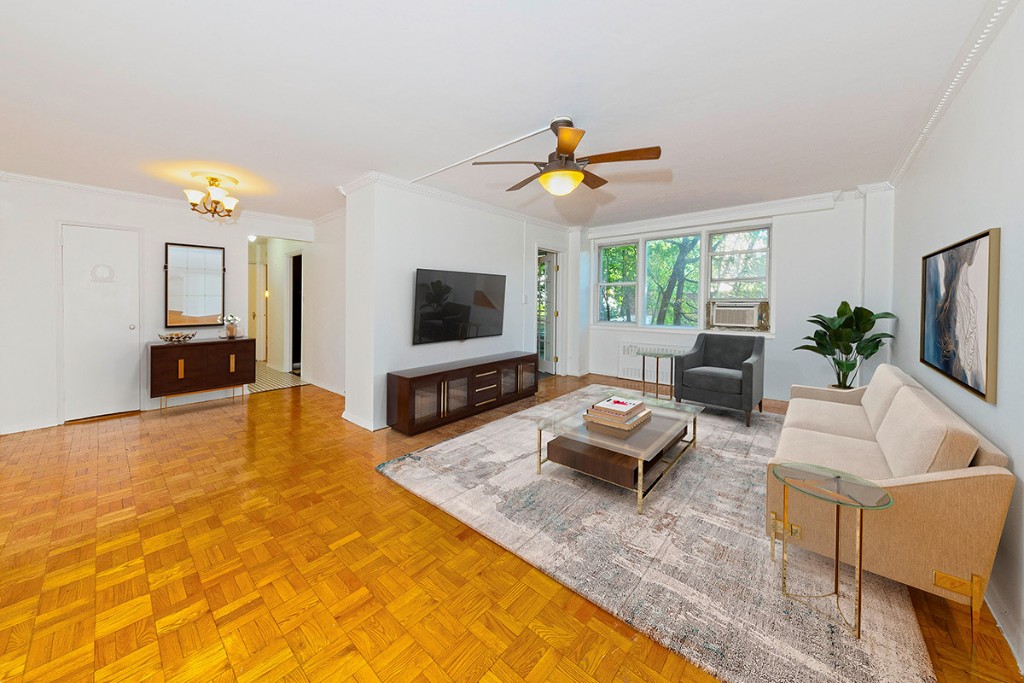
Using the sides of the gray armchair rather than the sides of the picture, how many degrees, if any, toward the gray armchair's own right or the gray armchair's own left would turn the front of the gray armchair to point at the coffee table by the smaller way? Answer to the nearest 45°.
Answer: approximately 45° to the gray armchair's own left

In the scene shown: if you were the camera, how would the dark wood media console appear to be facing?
facing the viewer and to the right of the viewer

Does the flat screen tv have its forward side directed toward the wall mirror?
no

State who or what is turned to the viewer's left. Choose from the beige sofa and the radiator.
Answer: the beige sofa

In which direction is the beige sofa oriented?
to the viewer's left

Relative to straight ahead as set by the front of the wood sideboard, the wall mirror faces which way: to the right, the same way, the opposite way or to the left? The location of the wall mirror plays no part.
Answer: the same way

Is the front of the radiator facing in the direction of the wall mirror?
no

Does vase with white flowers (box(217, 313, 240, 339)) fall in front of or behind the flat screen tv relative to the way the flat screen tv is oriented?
behind

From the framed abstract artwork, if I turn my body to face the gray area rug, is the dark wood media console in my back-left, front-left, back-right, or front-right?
front-right

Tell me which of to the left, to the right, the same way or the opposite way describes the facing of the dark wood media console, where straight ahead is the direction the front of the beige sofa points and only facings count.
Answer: the opposite way

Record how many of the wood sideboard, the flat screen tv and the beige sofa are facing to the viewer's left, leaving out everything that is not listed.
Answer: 1

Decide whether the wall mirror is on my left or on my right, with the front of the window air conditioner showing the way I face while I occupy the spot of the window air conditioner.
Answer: on my right

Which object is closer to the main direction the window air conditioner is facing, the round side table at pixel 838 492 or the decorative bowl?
the round side table

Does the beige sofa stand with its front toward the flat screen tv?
yes

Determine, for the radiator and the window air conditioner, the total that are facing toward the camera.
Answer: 2

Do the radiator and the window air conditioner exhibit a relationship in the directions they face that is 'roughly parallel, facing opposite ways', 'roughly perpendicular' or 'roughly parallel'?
roughly parallel

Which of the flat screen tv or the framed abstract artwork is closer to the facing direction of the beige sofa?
the flat screen tv

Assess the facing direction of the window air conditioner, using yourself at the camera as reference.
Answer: facing the viewer
